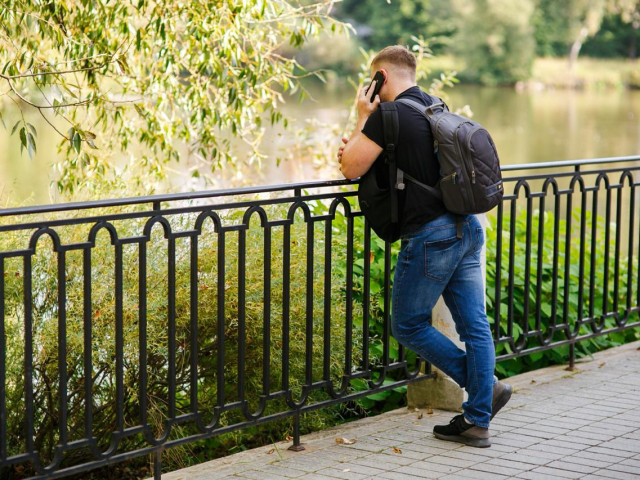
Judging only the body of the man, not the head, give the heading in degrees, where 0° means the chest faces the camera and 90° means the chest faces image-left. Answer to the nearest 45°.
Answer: approximately 135°

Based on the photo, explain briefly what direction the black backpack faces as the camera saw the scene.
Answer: facing the viewer and to the right of the viewer

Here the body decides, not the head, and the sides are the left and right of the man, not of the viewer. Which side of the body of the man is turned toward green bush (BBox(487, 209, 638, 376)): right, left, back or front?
right

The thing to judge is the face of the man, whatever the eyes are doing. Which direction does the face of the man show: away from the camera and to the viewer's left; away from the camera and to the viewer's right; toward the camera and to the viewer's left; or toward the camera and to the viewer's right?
away from the camera and to the viewer's left

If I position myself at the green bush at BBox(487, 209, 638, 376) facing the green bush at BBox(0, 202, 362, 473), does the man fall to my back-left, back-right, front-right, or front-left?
front-left
